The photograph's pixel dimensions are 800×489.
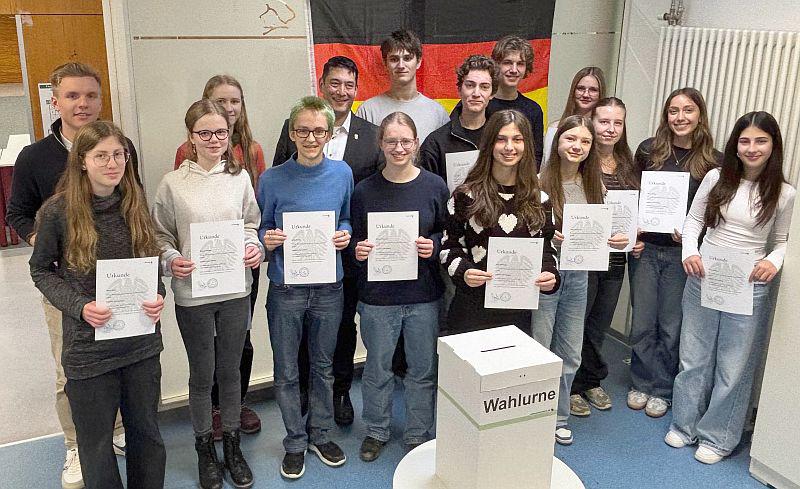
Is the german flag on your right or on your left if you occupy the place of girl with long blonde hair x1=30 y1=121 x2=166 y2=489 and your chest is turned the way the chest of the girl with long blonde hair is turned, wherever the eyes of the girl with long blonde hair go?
on your left

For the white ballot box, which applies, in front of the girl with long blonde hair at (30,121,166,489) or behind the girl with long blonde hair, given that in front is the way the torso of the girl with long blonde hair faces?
in front

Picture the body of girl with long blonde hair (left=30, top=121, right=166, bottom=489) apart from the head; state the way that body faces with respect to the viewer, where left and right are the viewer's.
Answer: facing the viewer and to the right of the viewer

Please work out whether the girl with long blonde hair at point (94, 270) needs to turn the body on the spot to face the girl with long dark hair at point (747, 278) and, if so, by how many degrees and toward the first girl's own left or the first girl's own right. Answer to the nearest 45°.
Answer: approximately 45° to the first girl's own left

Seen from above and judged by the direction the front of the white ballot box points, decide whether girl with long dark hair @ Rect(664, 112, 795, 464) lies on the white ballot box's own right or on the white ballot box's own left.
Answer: on the white ballot box's own left

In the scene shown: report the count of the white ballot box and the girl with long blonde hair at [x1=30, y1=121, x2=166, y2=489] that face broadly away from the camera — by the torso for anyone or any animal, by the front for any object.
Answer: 0

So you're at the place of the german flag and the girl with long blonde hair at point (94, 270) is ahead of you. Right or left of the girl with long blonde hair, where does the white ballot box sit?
left

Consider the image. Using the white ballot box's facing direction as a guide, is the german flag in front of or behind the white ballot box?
behind
